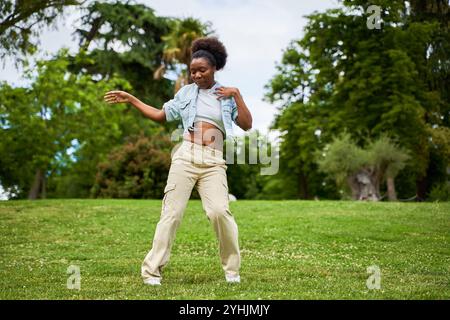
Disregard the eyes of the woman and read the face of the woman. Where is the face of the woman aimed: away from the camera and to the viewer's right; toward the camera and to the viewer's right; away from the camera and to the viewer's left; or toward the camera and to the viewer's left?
toward the camera and to the viewer's left

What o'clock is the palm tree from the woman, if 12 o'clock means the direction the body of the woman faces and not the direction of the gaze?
The palm tree is roughly at 6 o'clock from the woman.

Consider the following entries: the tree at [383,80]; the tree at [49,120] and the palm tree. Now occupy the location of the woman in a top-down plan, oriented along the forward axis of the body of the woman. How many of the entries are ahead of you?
0

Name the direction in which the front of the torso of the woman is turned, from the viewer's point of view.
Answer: toward the camera

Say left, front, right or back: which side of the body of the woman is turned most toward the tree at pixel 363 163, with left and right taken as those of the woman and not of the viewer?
back

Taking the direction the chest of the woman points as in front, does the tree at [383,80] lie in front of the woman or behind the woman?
behind

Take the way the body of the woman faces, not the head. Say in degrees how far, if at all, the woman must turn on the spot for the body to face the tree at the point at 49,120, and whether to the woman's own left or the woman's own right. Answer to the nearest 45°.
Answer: approximately 180°
